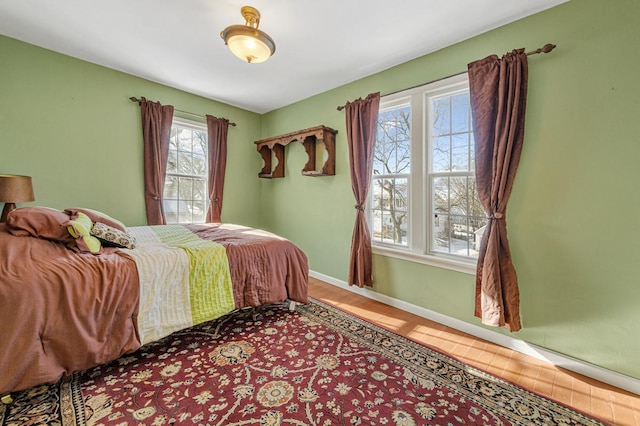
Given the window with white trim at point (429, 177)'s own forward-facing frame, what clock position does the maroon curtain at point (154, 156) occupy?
The maroon curtain is roughly at 1 o'clock from the window with white trim.

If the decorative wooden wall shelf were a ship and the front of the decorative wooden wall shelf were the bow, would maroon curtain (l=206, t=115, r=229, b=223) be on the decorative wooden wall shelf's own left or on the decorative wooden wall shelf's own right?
on the decorative wooden wall shelf's own right

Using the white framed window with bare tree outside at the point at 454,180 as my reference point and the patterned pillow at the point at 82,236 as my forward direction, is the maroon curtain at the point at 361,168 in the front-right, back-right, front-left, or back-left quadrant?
front-right

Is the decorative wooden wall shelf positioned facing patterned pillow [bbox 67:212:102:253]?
yes

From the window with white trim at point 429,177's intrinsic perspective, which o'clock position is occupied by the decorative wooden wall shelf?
The decorative wooden wall shelf is roughly at 2 o'clock from the window with white trim.

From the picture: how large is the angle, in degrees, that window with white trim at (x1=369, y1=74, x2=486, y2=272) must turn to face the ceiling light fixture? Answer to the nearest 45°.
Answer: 0° — it already faces it

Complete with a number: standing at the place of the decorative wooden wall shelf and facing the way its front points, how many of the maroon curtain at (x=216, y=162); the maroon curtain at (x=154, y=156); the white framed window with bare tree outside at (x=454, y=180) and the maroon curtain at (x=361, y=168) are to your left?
2

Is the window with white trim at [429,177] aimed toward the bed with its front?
yes

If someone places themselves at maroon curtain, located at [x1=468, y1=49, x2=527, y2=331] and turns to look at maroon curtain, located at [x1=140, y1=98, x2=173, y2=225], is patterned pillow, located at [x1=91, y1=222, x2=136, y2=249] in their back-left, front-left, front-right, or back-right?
front-left

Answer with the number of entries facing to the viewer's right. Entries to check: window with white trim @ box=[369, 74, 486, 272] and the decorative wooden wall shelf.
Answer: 0

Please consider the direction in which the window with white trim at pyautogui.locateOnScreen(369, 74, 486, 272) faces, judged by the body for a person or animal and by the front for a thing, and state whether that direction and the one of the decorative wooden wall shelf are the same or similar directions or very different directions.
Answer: same or similar directions

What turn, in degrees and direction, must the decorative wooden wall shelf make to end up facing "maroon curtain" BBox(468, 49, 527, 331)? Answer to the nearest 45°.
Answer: approximately 90° to its left

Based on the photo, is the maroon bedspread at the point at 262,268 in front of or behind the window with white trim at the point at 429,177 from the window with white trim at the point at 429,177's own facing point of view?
in front

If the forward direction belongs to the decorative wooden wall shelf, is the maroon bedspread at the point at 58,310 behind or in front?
in front

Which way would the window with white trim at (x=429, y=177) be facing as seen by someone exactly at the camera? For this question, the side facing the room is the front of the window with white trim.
facing the viewer and to the left of the viewer

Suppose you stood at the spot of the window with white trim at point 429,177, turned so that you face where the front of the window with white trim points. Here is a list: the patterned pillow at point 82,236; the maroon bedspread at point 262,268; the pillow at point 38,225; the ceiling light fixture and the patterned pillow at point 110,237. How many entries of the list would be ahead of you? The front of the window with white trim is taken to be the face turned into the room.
5

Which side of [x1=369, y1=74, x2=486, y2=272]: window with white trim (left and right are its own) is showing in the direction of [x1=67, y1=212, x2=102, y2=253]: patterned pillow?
front
